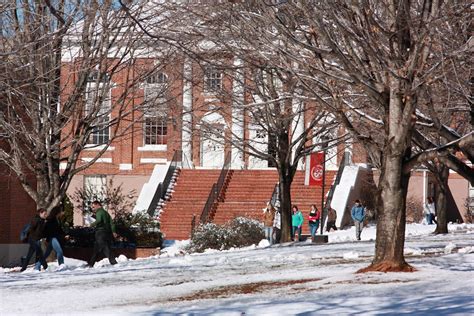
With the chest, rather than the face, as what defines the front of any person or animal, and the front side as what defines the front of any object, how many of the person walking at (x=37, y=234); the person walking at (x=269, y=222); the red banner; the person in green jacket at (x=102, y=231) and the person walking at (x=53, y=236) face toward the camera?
2

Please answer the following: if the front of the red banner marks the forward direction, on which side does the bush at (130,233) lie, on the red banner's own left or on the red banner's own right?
on the red banner's own right

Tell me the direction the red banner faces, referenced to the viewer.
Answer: facing the viewer

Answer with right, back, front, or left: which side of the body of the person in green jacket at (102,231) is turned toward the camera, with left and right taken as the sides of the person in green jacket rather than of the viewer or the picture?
left

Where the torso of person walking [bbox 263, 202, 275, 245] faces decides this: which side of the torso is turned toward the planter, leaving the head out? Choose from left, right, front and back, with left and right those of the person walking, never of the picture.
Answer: right

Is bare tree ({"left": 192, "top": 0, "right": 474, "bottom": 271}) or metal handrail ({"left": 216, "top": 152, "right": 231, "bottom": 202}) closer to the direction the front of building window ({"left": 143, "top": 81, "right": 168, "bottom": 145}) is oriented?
the bare tree

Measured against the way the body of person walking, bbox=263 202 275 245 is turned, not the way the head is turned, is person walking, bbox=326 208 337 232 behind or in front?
behind

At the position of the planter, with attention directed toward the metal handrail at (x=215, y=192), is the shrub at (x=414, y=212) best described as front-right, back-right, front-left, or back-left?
front-right
